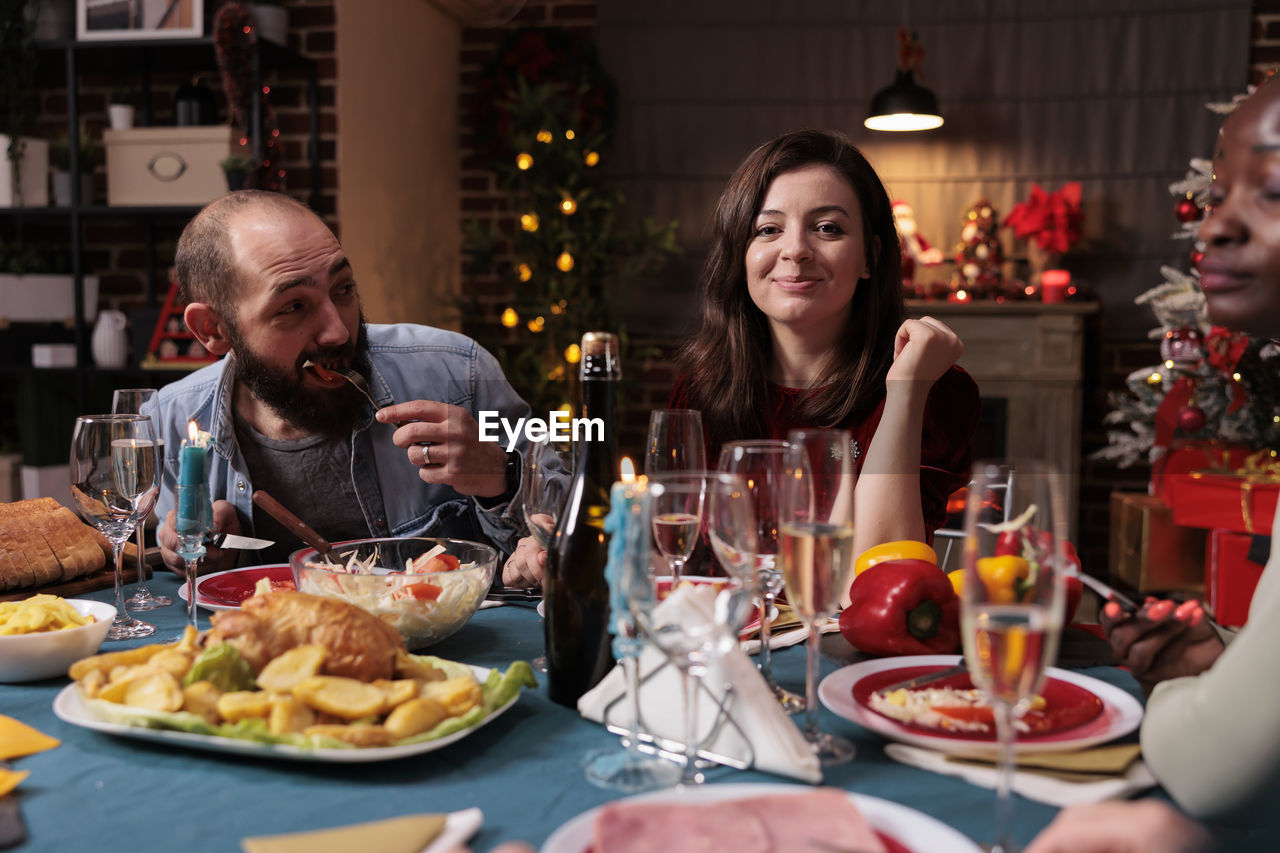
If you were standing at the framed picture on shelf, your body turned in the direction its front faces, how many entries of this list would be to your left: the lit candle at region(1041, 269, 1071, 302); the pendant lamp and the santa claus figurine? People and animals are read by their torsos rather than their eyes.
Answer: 3

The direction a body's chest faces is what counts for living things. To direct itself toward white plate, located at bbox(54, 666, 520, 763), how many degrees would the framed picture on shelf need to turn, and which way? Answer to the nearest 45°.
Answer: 0° — it already faces it

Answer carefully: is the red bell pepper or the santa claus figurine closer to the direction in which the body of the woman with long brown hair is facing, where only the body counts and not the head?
the red bell pepper

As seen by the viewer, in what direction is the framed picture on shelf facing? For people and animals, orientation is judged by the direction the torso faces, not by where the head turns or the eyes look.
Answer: toward the camera

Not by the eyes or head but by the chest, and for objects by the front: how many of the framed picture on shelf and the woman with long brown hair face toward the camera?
2

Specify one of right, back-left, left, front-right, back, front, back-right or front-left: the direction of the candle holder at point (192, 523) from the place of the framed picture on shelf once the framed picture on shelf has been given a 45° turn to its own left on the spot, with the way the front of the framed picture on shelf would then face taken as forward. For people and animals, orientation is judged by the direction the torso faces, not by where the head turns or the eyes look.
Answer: front-right

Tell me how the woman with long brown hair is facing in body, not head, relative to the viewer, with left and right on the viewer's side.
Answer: facing the viewer

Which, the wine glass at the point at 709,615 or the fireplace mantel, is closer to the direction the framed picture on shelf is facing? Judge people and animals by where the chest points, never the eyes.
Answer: the wine glass

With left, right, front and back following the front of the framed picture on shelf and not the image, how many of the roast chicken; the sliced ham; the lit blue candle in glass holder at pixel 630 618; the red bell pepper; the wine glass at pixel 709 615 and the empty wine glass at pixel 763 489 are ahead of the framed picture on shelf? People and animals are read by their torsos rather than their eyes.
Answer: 6

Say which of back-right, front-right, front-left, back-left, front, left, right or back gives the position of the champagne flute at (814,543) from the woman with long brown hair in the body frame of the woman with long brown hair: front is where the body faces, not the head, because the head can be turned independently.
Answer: front

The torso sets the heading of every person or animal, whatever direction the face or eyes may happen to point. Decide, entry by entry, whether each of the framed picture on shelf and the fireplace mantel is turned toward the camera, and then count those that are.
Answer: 2

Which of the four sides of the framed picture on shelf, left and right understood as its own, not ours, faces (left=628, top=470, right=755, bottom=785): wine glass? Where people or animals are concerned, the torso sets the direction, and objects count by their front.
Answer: front

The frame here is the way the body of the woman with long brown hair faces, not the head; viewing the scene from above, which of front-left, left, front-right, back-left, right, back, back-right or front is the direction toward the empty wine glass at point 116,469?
front-right

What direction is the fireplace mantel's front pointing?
toward the camera
